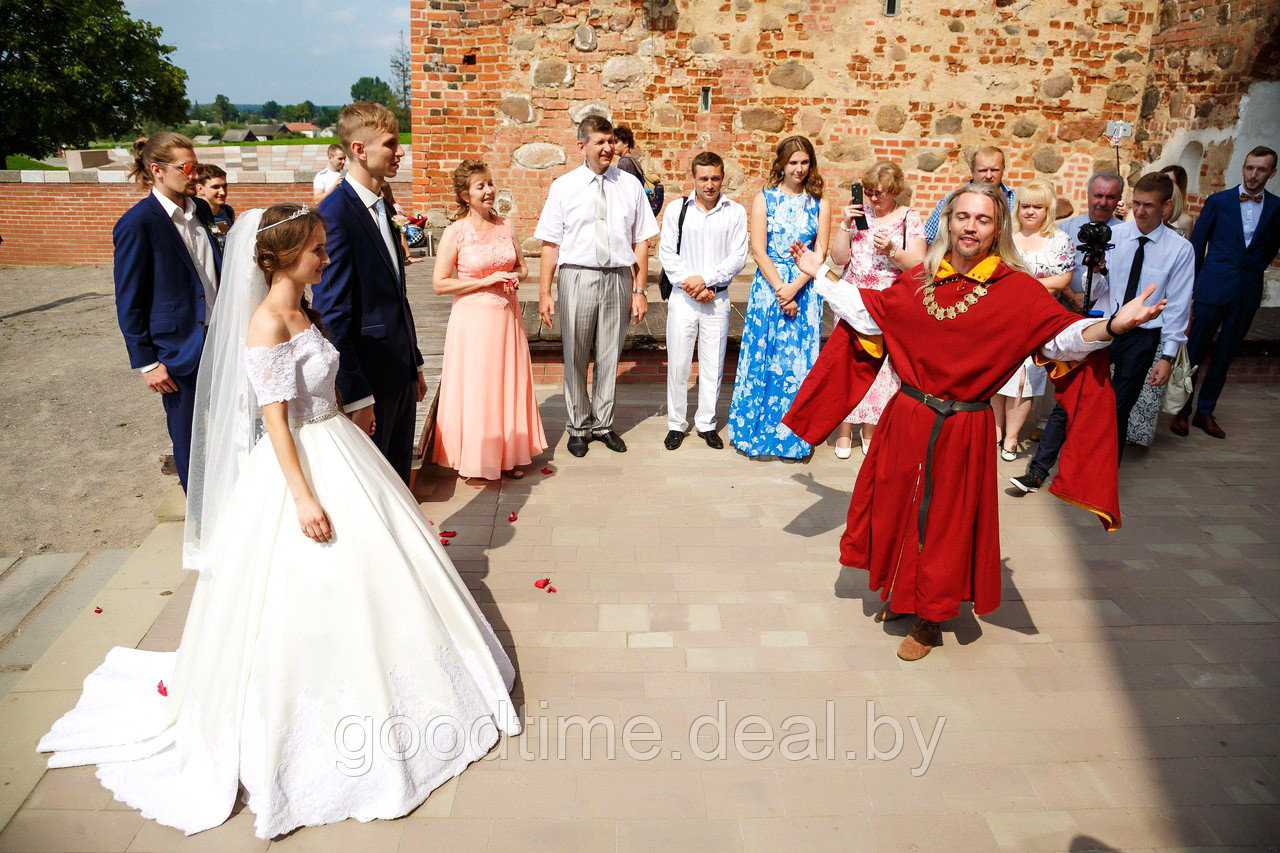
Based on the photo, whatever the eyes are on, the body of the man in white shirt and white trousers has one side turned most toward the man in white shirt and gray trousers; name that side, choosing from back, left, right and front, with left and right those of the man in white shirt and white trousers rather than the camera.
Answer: right

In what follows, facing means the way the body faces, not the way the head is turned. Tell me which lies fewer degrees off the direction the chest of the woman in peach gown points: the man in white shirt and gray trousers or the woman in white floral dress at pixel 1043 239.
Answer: the woman in white floral dress

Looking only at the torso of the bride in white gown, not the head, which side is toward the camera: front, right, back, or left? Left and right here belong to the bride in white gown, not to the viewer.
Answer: right

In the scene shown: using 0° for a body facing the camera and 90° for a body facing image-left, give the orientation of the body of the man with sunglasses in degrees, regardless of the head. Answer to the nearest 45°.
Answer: approximately 315°

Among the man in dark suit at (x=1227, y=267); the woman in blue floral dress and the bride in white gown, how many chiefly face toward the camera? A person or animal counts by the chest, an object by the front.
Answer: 2

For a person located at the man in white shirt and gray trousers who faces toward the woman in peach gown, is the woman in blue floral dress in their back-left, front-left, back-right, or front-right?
back-left

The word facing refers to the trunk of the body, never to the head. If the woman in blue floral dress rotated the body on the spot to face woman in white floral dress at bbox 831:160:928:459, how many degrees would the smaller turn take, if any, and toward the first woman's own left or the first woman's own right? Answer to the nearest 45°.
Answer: approximately 45° to the first woman's own left
